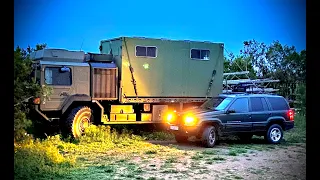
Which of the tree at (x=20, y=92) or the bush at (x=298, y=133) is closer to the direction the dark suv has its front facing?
the tree

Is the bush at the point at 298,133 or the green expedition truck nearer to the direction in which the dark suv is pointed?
the green expedition truck

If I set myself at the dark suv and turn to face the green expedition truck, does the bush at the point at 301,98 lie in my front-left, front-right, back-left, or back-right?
back-right

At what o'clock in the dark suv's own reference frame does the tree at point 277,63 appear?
The tree is roughly at 5 o'clock from the dark suv.

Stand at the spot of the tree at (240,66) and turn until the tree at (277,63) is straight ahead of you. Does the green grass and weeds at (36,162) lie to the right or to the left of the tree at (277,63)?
right

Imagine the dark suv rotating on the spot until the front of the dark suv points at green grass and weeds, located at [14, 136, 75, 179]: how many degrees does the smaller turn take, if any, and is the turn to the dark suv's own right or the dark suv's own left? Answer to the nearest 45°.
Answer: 0° — it already faces it

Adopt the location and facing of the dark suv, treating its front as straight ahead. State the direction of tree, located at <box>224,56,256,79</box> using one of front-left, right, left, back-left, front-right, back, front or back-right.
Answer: back-right

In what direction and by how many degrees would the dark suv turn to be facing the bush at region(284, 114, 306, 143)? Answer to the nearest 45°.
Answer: approximately 180°

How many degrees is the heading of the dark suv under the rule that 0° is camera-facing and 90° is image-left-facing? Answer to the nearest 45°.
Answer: approximately 45°

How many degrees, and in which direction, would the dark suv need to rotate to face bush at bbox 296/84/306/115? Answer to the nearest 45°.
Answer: approximately 180°
